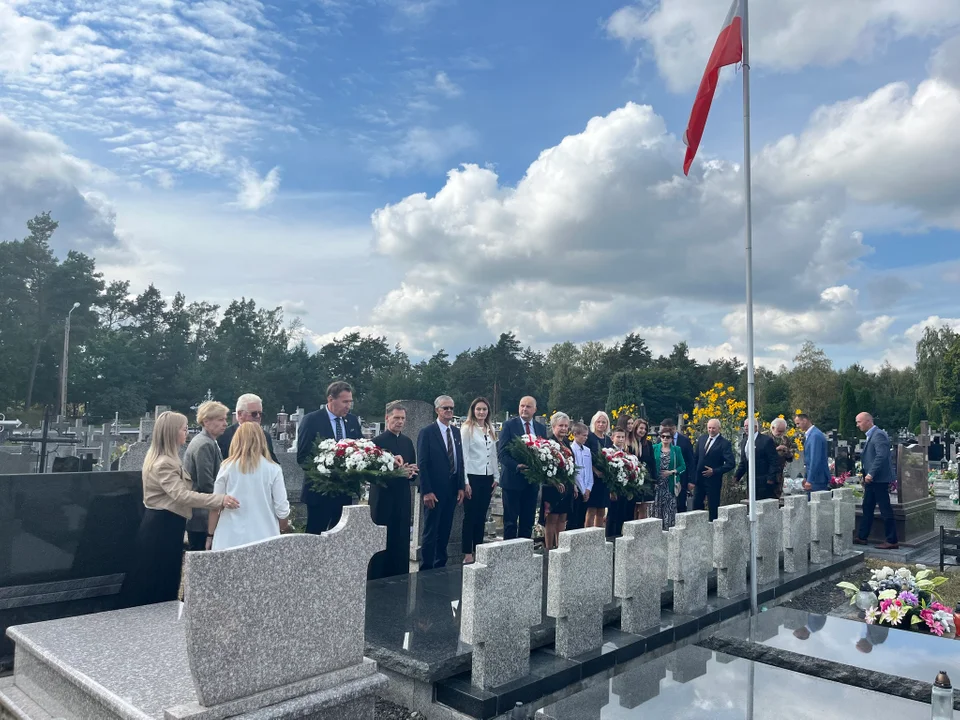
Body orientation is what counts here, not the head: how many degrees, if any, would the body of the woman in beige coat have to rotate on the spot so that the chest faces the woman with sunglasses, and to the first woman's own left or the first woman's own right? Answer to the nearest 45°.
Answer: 0° — they already face them

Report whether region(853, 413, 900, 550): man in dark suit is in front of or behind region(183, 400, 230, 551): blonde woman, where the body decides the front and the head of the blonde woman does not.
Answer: in front

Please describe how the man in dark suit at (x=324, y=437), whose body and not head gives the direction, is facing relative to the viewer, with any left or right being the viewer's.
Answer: facing the viewer and to the right of the viewer

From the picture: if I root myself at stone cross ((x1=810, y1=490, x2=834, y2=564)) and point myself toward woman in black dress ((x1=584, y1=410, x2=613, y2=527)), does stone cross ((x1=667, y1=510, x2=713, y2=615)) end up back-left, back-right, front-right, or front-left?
front-left

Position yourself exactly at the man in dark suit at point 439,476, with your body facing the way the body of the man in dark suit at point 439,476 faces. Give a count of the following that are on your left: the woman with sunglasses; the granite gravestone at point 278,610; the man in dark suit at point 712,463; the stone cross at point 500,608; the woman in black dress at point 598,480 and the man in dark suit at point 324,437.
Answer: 3

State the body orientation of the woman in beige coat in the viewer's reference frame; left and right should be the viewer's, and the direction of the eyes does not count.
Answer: facing to the right of the viewer

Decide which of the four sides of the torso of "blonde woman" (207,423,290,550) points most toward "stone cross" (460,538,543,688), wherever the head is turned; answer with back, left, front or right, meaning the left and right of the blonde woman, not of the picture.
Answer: right

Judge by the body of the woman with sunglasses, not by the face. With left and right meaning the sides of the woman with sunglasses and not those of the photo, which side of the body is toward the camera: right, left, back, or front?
front

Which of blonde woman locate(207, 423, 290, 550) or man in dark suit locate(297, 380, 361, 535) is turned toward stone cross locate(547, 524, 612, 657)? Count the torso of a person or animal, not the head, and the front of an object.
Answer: the man in dark suit

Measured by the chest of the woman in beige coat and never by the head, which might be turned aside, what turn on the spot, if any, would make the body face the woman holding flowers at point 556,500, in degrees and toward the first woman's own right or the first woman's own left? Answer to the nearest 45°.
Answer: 0° — they already face them

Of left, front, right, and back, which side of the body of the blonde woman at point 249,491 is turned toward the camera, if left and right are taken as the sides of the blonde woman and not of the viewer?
back

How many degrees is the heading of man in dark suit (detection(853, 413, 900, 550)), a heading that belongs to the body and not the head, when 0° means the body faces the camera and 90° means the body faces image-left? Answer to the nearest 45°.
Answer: approximately 90°

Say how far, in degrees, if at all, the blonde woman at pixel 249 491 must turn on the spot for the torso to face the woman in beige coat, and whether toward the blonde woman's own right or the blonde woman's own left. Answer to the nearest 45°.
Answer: approximately 45° to the blonde woman's own left

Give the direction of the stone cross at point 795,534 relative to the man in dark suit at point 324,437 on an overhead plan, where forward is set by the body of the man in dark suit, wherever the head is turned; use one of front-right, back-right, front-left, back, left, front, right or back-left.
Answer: front-left

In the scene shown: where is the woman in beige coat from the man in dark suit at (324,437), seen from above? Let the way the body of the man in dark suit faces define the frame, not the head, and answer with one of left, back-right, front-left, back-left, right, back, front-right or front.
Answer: right

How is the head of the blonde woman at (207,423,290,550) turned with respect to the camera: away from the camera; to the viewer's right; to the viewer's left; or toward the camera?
away from the camera

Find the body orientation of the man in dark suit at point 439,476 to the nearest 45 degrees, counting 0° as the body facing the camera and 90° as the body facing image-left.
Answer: approximately 315°
